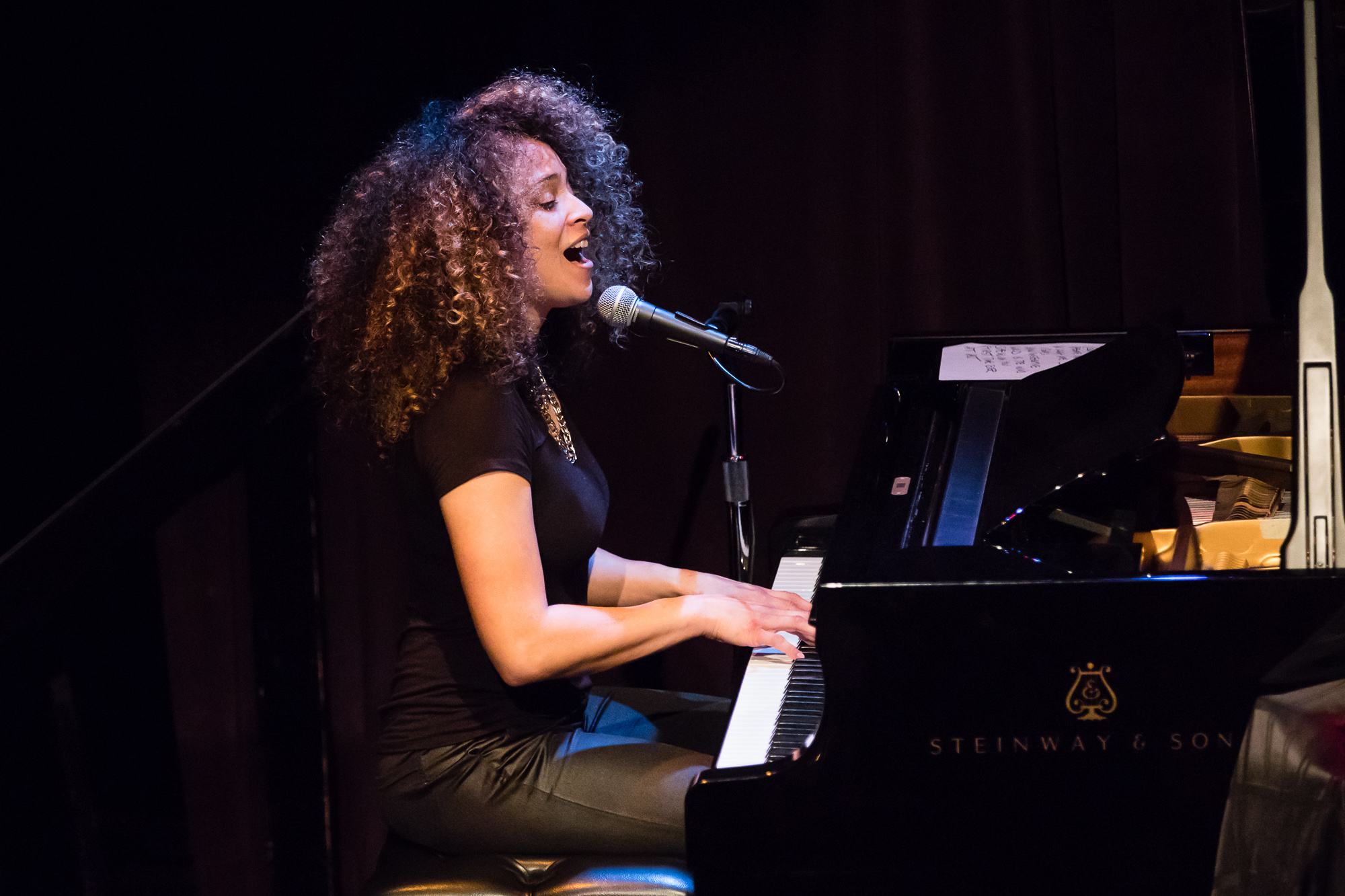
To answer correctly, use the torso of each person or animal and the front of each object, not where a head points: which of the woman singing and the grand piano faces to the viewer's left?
the grand piano

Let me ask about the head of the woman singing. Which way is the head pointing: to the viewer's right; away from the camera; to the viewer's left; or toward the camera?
to the viewer's right

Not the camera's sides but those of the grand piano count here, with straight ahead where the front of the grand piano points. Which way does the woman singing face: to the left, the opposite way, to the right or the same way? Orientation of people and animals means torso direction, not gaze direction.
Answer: the opposite way

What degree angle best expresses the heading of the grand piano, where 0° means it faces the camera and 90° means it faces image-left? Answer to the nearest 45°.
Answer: approximately 90°

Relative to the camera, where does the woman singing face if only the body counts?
to the viewer's right

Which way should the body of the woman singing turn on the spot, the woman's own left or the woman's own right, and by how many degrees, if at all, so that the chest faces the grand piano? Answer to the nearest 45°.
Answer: approximately 45° to the woman's own right

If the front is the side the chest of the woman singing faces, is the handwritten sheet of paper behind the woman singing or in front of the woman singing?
in front

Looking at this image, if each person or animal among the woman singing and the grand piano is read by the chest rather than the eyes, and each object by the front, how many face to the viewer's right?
1
